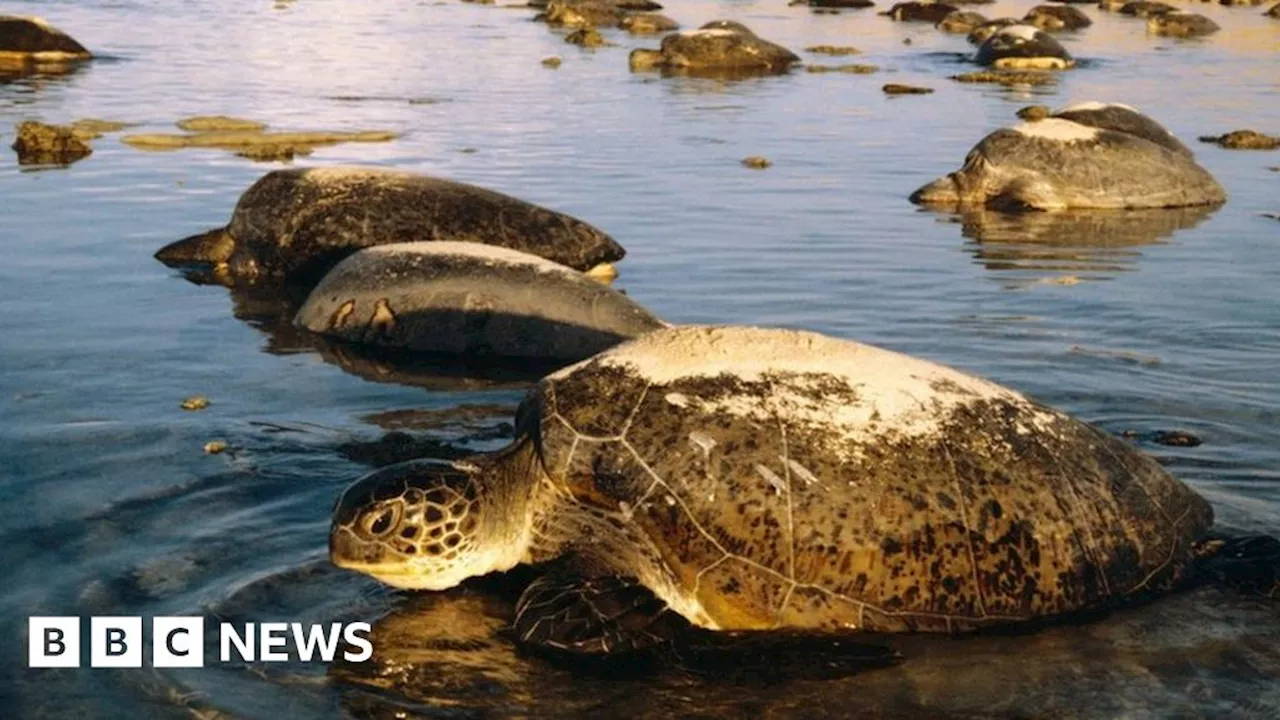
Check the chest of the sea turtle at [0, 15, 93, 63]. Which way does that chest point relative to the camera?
to the viewer's left

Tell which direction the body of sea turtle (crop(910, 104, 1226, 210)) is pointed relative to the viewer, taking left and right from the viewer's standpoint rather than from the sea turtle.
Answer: facing to the left of the viewer

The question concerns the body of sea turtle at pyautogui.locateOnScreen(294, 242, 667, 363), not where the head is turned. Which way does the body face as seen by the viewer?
to the viewer's left

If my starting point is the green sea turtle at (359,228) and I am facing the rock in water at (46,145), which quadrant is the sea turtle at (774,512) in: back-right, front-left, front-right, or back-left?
back-left

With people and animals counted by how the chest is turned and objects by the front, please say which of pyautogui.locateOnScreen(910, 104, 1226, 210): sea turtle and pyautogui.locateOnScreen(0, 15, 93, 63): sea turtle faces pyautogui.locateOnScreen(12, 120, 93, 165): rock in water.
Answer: pyautogui.locateOnScreen(910, 104, 1226, 210): sea turtle

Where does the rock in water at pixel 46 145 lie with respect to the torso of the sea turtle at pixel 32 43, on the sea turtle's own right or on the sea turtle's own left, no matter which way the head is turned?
on the sea turtle's own left

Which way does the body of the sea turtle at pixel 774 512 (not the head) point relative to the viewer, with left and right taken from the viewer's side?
facing to the left of the viewer

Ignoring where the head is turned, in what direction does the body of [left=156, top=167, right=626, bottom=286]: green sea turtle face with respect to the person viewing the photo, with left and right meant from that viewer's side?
facing to the left of the viewer

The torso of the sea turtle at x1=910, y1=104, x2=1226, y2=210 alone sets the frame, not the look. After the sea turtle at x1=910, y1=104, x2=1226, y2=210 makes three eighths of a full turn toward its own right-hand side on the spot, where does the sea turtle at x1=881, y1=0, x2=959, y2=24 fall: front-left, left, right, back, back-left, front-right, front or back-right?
front-left

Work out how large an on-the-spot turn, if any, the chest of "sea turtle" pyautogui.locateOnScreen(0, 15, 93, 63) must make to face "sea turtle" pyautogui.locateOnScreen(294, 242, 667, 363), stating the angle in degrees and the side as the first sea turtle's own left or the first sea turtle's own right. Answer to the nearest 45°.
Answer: approximately 90° to the first sea turtle's own left
